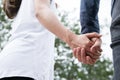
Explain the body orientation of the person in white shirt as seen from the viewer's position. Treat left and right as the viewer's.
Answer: facing away from the viewer and to the right of the viewer
